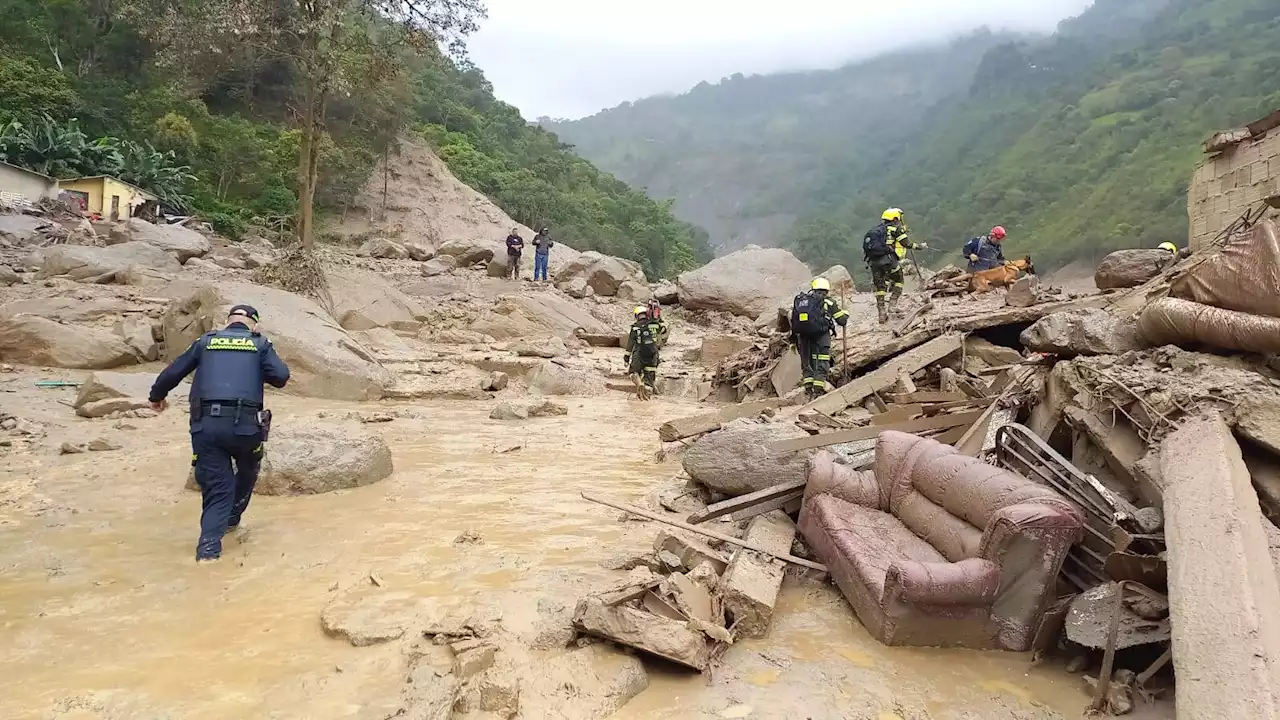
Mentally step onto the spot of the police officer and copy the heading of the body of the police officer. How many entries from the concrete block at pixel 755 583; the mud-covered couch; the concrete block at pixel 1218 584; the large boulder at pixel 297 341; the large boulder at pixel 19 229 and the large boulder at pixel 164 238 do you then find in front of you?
3

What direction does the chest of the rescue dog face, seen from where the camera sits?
to the viewer's right

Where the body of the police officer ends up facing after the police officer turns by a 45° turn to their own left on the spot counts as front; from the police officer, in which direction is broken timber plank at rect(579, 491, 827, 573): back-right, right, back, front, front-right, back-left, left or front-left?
back

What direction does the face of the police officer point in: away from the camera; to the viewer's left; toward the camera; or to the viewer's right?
away from the camera

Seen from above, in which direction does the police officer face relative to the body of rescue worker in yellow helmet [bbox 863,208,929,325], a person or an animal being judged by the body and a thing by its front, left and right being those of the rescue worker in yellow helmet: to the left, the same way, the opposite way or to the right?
to the left

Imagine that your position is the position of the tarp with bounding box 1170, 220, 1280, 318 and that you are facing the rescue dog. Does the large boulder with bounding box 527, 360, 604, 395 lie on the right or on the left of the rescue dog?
left

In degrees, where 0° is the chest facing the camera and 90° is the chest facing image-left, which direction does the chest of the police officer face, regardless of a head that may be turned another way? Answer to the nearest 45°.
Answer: approximately 180°

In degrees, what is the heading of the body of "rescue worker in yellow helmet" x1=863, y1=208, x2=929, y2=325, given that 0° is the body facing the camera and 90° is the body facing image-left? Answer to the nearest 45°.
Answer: approximately 225°

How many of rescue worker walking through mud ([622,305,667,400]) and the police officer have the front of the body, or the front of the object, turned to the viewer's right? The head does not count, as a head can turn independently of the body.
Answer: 0

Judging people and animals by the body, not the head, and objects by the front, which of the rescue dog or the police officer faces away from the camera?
the police officer

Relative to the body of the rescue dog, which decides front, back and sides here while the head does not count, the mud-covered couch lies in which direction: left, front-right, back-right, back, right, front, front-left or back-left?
right
